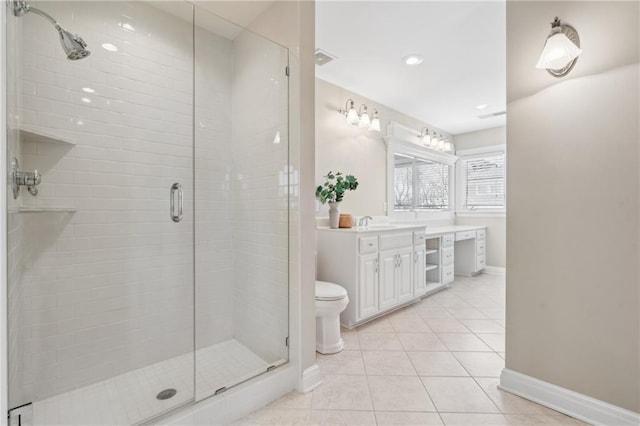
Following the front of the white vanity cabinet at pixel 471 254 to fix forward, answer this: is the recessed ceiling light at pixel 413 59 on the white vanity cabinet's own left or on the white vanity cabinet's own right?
on the white vanity cabinet's own right

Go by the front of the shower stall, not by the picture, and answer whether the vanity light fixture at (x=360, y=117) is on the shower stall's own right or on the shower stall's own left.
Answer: on the shower stall's own left

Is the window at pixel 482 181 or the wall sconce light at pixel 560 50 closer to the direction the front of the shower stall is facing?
the wall sconce light

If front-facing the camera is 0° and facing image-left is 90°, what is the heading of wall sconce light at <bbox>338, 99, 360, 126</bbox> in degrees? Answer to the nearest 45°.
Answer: approximately 315°

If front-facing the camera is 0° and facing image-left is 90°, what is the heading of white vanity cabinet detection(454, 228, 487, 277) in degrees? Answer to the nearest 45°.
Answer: approximately 315°

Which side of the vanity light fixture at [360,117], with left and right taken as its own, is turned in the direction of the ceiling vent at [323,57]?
right

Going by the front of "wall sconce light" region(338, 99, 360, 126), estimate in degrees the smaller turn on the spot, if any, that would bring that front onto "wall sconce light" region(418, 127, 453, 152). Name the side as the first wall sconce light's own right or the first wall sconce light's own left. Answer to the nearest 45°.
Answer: approximately 90° to the first wall sconce light's own left

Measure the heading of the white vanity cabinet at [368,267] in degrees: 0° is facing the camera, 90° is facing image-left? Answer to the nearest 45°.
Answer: approximately 315°

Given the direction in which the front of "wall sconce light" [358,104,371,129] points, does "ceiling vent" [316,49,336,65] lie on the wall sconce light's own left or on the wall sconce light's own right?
on the wall sconce light's own right

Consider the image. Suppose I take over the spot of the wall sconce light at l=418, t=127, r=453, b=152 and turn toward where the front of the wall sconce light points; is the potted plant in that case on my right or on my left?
on my right

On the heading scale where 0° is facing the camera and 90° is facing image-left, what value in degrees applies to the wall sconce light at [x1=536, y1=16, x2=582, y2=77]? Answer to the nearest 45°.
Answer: approximately 45°

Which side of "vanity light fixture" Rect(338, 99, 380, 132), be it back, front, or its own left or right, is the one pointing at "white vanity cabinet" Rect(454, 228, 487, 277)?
left
